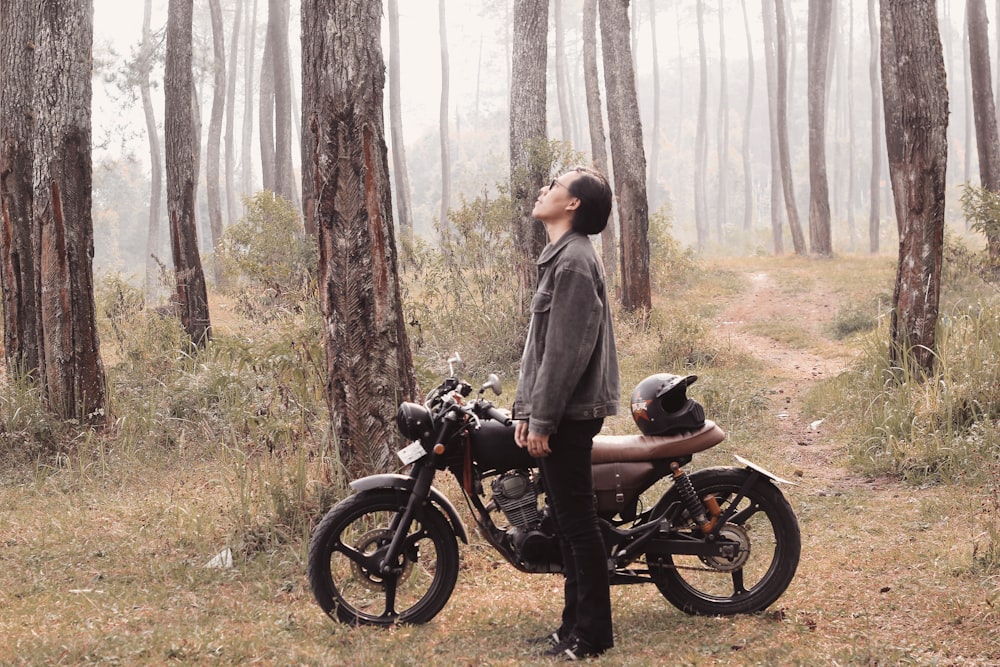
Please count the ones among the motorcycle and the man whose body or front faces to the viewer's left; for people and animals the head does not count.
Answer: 2

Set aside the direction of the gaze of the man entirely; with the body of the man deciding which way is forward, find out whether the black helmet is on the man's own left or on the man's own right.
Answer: on the man's own right

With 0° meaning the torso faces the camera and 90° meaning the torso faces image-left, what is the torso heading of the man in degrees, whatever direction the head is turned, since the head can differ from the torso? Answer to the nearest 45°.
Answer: approximately 90°

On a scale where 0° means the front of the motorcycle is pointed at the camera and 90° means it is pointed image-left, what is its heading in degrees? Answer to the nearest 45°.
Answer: approximately 90°
